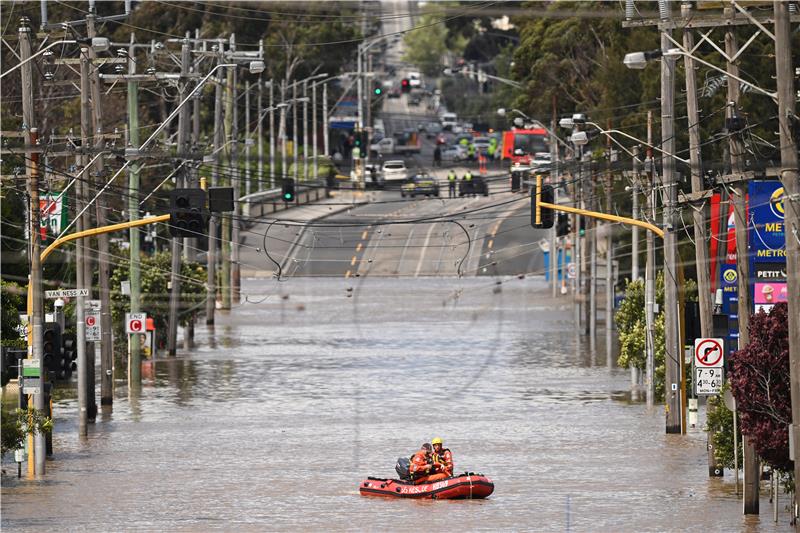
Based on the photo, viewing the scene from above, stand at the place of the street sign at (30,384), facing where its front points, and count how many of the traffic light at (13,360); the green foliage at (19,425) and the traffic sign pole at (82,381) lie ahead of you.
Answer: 1

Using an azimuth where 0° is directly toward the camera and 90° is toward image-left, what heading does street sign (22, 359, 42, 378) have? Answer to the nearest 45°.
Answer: approximately 0°

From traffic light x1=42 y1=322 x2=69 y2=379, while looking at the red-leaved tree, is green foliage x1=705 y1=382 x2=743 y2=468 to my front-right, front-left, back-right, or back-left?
front-left

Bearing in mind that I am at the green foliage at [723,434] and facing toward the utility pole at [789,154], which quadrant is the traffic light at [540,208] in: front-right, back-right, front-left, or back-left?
back-right

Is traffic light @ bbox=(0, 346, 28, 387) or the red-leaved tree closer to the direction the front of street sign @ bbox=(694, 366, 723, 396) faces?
the red-leaved tree

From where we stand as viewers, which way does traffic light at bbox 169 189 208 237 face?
facing the viewer

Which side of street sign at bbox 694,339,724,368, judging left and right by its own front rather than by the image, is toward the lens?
front

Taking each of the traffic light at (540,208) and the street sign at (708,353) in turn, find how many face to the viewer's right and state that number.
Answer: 0

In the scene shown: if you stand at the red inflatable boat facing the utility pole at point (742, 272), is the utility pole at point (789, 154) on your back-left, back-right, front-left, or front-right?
front-right
